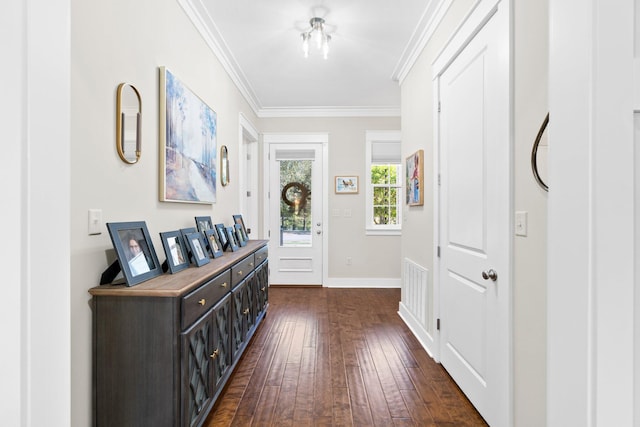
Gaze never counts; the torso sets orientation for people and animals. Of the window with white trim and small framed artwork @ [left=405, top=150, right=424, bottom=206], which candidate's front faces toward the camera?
the window with white trim

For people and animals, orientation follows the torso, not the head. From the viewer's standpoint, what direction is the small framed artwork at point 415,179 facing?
to the viewer's left

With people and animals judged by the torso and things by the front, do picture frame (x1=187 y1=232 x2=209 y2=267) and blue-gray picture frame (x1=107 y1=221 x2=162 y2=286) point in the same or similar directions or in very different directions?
same or similar directions

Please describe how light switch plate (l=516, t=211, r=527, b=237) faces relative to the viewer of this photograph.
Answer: facing the viewer and to the left of the viewer

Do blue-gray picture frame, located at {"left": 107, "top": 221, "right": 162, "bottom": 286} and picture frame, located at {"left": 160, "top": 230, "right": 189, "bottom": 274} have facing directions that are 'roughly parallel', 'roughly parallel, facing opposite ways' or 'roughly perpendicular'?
roughly parallel

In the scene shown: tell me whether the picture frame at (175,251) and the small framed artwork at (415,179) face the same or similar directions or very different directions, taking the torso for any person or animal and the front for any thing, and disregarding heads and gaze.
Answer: very different directions

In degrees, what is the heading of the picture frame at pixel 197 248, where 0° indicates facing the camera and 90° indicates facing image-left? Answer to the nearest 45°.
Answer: approximately 315°

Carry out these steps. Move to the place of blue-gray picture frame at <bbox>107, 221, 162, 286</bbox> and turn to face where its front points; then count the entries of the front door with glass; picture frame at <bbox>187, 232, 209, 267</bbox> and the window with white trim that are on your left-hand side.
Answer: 3

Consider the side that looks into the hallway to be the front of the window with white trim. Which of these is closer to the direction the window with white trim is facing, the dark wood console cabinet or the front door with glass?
the dark wood console cabinet

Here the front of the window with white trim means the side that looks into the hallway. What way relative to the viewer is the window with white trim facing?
toward the camera
